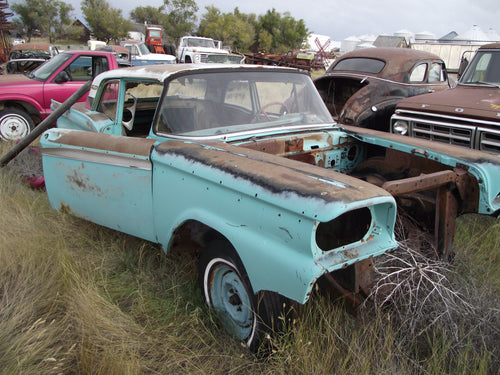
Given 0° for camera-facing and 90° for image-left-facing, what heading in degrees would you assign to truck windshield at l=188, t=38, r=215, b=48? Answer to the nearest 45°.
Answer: approximately 315°

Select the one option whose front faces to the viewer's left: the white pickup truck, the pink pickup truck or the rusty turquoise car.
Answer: the pink pickup truck

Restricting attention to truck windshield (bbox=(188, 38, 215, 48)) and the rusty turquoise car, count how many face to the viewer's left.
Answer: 0

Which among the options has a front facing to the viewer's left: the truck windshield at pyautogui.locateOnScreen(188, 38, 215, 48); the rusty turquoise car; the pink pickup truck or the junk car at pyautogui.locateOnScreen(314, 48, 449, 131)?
the pink pickup truck

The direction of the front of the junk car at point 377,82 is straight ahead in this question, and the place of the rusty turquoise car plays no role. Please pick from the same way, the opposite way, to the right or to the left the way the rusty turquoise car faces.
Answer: to the right

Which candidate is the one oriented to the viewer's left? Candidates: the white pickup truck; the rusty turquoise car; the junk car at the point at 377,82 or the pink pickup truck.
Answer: the pink pickup truck

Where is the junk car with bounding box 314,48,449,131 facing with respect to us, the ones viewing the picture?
facing away from the viewer and to the right of the viewer

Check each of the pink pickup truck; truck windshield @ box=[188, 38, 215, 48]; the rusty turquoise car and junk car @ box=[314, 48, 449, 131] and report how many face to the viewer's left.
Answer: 1

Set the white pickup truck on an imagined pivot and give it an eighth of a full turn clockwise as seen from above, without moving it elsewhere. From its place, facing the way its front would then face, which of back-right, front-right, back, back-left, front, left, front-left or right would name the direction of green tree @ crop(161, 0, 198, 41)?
back

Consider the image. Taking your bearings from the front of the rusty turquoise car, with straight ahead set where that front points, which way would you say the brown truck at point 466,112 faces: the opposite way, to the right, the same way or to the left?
to the right

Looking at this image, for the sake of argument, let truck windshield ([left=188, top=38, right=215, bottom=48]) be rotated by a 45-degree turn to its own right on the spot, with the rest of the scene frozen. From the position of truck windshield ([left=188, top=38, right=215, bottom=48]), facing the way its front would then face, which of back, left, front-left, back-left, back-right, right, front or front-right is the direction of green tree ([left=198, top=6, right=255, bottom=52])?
back
